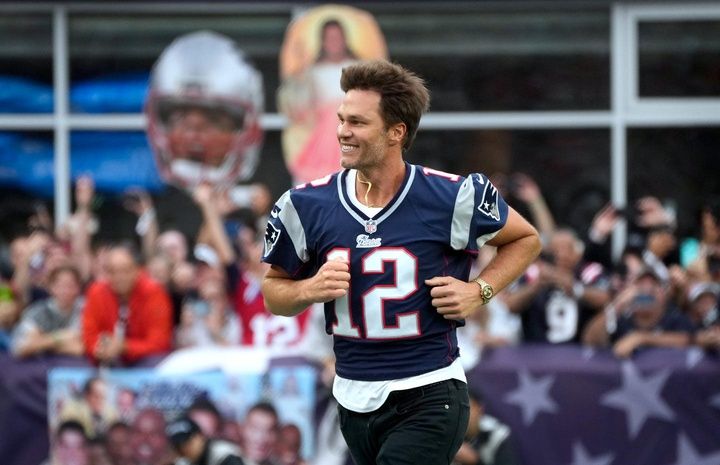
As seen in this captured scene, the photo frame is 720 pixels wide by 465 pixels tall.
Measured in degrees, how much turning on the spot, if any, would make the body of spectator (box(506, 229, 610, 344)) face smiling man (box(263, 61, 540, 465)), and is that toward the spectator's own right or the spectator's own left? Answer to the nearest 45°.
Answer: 0° — they already face them

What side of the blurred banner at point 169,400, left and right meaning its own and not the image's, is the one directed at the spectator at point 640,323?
left

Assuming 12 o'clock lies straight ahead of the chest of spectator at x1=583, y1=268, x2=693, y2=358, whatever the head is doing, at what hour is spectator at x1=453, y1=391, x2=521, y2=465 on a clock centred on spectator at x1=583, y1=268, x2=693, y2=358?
spectator at x1=453, y1=391, x2=521, y2=465 is roughly at 2 o'clock from spectator at x1=583, y1=268, x2=693, y2=358.

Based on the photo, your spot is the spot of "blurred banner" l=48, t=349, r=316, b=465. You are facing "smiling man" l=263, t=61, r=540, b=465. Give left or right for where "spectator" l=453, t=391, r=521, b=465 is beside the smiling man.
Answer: left

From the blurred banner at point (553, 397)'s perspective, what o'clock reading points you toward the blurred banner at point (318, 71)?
the blurred banner at point (318, 71) is roughly at 5 o'clock from the blurred banner at point (553, 397).

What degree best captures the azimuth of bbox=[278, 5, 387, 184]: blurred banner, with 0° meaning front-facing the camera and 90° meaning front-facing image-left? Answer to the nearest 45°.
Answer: approximately 0°

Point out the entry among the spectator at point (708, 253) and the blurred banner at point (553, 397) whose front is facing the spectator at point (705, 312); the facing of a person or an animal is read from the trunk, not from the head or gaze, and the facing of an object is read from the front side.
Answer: the spectator at point (708, 253)

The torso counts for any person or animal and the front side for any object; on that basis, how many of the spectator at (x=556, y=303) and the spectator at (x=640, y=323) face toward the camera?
2
